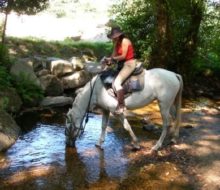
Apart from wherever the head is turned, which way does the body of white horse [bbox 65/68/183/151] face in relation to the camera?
to the viewer's left

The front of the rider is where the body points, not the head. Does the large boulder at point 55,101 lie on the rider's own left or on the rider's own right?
on the rider's own right

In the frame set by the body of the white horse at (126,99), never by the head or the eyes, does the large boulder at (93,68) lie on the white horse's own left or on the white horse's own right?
on the white horse's own right

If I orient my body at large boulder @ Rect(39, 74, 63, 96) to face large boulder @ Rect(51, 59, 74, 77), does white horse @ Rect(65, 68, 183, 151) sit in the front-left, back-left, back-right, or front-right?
back-right

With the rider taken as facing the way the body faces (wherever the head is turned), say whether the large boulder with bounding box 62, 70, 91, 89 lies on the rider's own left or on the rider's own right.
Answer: on the rider's own right

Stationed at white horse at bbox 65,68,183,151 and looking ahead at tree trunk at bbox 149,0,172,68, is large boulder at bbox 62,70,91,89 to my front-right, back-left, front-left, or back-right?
front-left

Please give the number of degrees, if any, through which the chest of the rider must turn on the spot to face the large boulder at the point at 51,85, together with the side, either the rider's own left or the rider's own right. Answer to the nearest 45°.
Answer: approximately 45° to the rider's own right

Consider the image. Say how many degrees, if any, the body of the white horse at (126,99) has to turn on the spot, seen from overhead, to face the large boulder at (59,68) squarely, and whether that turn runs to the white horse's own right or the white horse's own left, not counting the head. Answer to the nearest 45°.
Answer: approximately 45° to the white horse's own right

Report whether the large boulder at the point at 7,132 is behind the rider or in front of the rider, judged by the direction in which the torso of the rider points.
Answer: in front

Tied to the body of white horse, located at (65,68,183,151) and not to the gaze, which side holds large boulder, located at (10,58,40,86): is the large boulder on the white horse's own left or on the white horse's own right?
on the white horse's own right

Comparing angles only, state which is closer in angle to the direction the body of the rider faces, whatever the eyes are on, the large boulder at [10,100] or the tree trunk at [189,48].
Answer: the large boulder

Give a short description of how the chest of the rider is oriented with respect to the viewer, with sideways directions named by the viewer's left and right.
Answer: facing to the left of the viewer

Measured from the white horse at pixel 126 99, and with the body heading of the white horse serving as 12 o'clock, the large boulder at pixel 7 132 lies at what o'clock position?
The large boulder is roughly at 12 o'clock from the white horse.

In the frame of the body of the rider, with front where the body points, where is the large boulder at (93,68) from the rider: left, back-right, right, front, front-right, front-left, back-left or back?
right

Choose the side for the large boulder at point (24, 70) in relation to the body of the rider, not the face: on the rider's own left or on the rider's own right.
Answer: on the rider's own right
